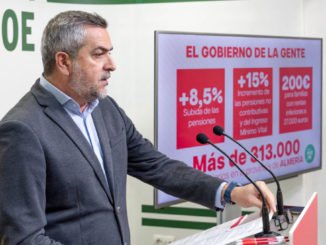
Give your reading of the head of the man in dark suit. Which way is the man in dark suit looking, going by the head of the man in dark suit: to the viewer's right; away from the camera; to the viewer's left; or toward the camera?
to the viewer's right

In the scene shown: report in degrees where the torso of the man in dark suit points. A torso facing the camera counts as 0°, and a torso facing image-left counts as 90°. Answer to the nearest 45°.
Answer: approximately 315°

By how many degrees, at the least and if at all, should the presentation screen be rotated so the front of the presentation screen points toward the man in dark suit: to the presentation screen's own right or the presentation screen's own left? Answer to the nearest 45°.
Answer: approximately 45° to the presentation screen's own right

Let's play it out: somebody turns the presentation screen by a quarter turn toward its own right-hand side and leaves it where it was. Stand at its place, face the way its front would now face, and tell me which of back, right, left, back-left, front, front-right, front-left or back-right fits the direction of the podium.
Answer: front-left

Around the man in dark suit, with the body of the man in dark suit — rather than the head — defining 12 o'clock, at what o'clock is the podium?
The podium is roughly at 11 o'clock from the man in dark suit.

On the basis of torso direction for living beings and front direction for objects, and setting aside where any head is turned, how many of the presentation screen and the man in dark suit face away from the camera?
0

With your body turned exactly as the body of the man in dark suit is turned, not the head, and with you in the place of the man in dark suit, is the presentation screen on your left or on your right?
on your left

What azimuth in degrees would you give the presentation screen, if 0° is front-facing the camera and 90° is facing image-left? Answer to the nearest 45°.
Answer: approximately 315°

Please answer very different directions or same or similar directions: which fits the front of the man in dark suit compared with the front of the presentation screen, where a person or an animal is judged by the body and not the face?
same or similar directions
